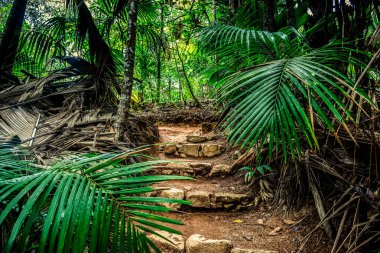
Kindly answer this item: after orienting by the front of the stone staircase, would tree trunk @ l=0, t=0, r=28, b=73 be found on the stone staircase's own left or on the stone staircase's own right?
on the stone staircase's own right

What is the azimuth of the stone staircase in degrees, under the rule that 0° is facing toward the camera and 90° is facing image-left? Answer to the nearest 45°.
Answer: approximately 0°

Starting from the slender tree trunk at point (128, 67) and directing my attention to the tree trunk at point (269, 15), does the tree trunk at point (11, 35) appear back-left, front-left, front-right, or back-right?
back-left
